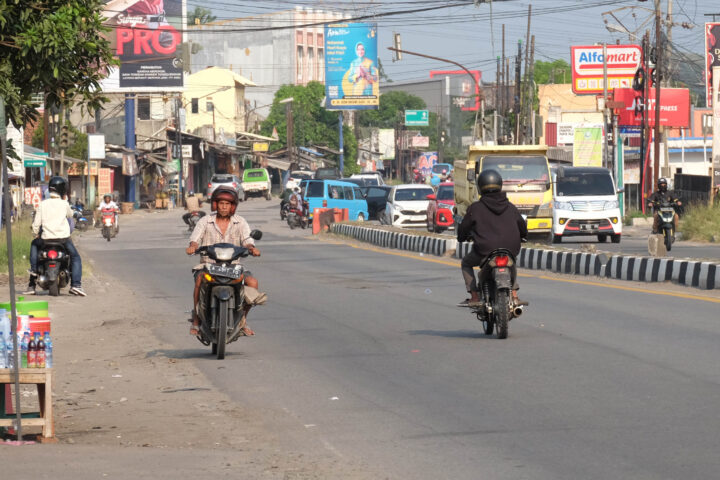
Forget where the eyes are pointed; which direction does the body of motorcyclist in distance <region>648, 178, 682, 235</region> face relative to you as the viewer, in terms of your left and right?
facing the viewer

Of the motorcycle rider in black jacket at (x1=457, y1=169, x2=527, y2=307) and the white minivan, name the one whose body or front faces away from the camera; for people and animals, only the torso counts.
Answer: the motorcycle rider in black jacket

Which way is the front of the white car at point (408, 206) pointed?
toward the camera

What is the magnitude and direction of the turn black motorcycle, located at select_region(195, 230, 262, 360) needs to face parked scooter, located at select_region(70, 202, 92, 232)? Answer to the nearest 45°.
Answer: approximately 180°

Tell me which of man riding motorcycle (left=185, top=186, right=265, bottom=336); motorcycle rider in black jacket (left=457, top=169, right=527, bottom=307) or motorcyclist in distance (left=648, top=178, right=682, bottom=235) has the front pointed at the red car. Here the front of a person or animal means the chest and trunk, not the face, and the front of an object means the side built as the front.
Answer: the motorcycle rider in black jacket

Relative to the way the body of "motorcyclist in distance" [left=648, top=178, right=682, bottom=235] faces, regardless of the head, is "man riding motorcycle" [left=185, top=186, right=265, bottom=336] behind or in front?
in front

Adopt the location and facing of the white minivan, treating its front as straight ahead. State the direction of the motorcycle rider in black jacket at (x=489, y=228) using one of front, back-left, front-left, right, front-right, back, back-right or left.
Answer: front

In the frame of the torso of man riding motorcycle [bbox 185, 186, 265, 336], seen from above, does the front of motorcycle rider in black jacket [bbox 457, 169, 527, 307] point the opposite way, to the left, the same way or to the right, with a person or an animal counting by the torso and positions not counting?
the opposite way

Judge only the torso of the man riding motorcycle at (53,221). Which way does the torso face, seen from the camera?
away from the camera

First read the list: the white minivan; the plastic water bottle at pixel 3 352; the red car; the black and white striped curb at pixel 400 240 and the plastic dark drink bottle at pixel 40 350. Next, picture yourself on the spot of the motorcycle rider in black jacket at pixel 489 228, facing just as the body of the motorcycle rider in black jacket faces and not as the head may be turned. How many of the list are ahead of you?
3

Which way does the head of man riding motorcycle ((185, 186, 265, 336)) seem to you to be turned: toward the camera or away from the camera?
toward the camera

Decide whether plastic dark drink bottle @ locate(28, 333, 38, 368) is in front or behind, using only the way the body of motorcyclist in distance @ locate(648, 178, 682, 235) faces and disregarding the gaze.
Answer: in front

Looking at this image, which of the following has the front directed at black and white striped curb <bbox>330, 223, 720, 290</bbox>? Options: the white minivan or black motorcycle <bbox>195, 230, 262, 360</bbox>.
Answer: the white minivan

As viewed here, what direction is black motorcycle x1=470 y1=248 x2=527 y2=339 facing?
away from the camera

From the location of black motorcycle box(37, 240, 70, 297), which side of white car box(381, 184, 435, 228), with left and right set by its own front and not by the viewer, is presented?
front

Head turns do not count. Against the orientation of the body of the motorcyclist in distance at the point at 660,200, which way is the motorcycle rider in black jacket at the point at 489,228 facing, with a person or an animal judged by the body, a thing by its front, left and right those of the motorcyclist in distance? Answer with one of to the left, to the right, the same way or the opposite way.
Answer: the opposite way

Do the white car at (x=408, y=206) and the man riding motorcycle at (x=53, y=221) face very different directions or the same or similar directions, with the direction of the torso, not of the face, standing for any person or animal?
very different directions

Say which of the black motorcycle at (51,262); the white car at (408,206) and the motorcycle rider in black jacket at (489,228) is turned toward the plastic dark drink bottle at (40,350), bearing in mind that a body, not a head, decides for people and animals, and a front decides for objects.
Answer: the white car

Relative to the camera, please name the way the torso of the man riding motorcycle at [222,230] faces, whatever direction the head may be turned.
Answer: toward the camera
